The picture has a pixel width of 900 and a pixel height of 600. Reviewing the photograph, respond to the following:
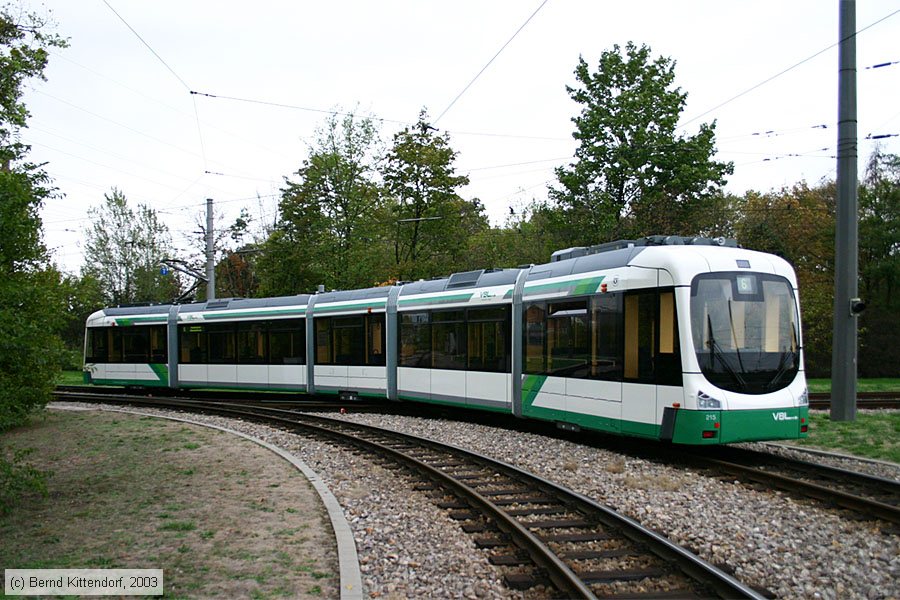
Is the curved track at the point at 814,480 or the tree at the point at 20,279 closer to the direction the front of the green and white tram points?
the curved track

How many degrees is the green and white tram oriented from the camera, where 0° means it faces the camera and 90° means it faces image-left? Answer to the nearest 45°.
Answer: approximately 315°

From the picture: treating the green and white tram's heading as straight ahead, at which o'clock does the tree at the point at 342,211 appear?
The tree is roughly at 7 o'clock from the green and white tram.

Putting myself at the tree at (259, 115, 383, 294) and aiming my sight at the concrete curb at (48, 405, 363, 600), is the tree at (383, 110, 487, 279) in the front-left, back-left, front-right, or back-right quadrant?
back-left

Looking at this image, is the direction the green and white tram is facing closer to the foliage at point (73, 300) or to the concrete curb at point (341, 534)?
the concrete curb

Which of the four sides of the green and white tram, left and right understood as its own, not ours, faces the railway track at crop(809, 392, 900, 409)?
left

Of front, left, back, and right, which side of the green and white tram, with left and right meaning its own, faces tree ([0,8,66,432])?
right

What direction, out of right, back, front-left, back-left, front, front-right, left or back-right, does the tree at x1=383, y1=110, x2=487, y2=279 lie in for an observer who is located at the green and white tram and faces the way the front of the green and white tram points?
back-left

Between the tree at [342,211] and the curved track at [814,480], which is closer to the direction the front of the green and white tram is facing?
the curved track
